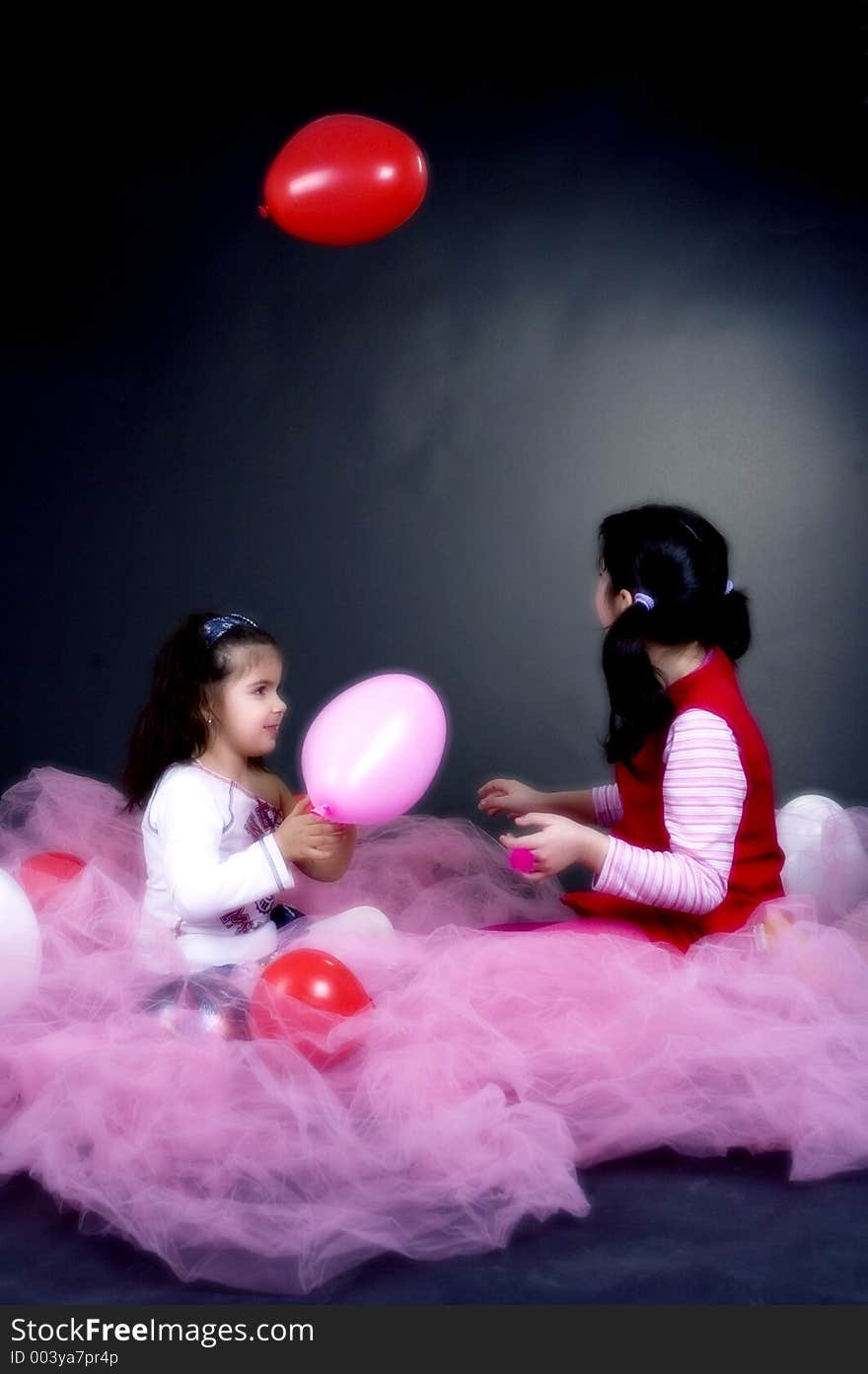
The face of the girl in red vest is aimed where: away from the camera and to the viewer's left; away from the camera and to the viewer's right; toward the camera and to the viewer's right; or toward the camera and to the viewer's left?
away from the camera and to the viewer's left

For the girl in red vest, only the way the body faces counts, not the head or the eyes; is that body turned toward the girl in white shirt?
yes

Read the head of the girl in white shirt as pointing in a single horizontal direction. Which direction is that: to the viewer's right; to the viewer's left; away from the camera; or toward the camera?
to the viewer's right

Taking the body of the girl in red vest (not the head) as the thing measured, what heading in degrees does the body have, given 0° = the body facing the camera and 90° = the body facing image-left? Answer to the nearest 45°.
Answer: approximately 90°

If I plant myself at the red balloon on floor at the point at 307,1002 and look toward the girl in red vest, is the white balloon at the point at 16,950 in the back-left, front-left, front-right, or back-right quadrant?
back-left

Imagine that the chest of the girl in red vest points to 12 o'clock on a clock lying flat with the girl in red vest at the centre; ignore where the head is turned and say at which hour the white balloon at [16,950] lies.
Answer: The white balloon is roughly at 11 o'clock from the girl in red vest.
